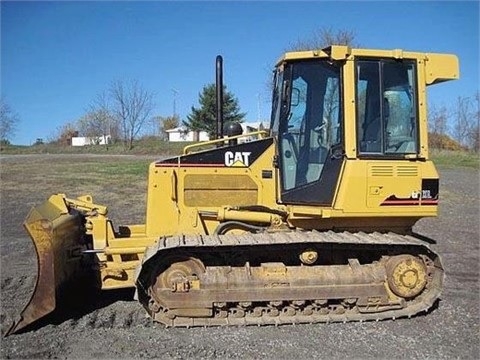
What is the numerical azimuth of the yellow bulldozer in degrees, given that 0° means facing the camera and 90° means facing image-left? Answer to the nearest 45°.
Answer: approximately 90°

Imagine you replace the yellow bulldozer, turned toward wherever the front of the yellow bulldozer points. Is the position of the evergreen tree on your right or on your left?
on your right
